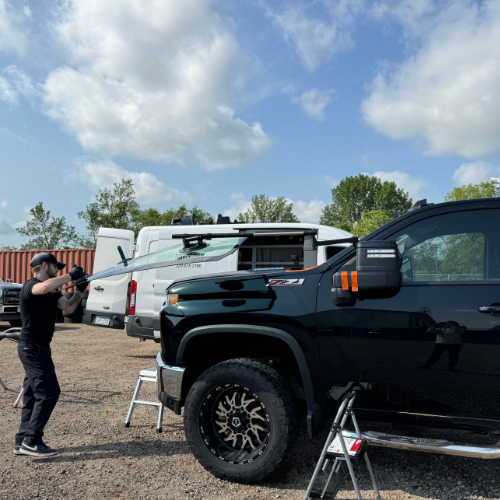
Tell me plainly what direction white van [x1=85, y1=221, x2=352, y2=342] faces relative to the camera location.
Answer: facing away from the viewer and to the right of the viewer

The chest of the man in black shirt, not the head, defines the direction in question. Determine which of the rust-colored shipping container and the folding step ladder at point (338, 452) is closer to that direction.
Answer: the folding step ladder

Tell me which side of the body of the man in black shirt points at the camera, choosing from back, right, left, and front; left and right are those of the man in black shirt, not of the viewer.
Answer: right

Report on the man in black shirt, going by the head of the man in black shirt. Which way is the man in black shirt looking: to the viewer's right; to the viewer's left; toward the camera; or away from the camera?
to the viewer's right

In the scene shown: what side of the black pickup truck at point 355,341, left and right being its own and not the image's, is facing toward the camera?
left

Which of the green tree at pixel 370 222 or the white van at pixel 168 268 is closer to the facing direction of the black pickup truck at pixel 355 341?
the white van

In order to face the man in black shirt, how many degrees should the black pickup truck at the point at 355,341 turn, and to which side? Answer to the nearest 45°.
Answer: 0° — it already faces them

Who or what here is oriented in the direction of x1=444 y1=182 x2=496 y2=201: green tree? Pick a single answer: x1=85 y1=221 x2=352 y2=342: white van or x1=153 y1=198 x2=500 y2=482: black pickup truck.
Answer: the white van

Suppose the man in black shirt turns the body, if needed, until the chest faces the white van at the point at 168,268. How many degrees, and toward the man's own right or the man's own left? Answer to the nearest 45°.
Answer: approximately 45° to the man's own left

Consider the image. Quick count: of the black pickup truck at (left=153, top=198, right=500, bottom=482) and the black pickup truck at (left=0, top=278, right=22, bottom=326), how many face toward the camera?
1

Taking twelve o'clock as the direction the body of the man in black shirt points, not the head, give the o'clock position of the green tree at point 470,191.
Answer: The green tree is roughly at 11 o'clock from the man in black shirt.

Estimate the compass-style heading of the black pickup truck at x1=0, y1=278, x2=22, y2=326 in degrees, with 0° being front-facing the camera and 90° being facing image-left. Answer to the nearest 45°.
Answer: approximately 0°
